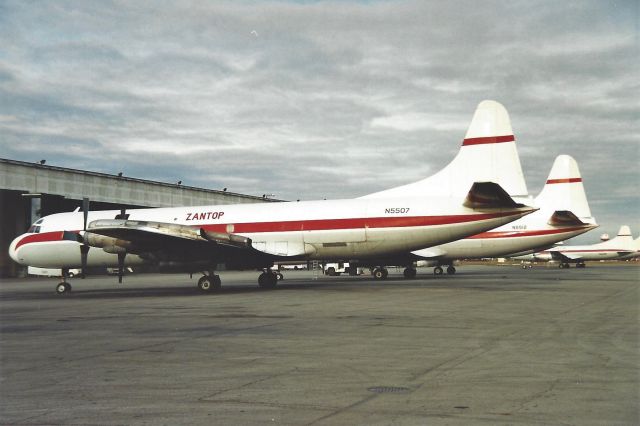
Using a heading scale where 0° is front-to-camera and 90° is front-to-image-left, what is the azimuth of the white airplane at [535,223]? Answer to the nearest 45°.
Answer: approximately 90°

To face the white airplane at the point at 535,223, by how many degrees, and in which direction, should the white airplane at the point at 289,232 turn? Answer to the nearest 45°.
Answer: approximately 135° to its right

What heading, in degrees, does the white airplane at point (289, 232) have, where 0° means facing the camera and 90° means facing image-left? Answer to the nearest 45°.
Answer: approximately 90°

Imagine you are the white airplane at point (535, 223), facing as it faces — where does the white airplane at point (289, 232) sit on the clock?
the white airplane at point (289, 232) is roughly at 10 o'clock from the white airplane at point (535, 223).
